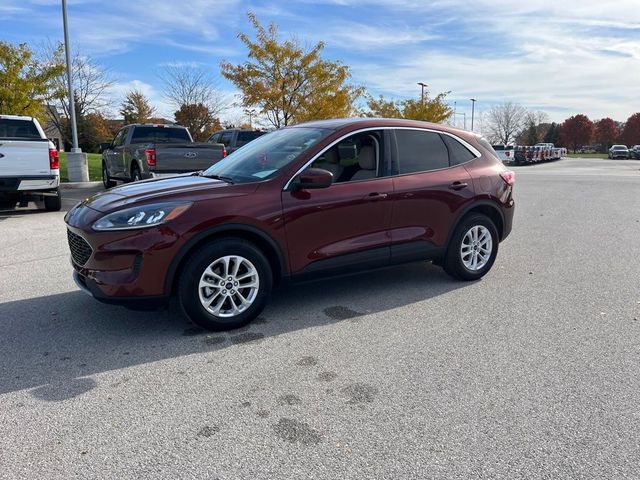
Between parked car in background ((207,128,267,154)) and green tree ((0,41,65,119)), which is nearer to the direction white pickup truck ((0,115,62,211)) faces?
the green tree

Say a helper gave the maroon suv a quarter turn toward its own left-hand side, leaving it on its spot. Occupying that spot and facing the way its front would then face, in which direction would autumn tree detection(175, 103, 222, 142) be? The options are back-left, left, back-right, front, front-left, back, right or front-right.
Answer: back-left

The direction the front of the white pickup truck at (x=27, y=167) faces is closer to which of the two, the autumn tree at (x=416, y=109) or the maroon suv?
the autumn tree

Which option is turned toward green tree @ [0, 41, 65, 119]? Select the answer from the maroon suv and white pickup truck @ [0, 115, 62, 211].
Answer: the white pickup truck

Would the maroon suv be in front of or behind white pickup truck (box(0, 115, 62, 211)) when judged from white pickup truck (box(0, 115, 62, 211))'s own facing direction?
behind

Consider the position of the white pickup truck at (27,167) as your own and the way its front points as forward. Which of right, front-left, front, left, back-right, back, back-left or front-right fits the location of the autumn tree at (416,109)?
front-right

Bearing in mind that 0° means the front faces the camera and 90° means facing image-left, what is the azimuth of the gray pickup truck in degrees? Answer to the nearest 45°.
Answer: approximately 135°

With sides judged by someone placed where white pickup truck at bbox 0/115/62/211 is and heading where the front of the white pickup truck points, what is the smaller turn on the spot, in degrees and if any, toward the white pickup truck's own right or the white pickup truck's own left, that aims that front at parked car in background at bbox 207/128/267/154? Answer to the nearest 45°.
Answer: approximately 45° to the white pickup truck's own right

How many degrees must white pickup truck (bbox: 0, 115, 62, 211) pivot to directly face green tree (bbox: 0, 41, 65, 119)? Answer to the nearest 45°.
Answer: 0° — it already faces it

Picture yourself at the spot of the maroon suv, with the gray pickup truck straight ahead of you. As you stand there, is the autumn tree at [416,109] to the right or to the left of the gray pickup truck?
right

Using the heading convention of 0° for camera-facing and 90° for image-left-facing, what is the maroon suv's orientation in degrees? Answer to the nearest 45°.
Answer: approximately 45°

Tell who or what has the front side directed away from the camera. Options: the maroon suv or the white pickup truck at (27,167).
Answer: the white pickup truck

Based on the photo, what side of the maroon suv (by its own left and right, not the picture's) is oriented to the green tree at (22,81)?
right

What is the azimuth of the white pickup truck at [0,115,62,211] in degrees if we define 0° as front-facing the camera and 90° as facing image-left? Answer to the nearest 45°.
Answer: approximately 180°

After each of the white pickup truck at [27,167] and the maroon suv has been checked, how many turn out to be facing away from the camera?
1

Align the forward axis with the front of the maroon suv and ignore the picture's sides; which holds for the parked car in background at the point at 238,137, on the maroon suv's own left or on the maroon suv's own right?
on the maroon suv's own right
